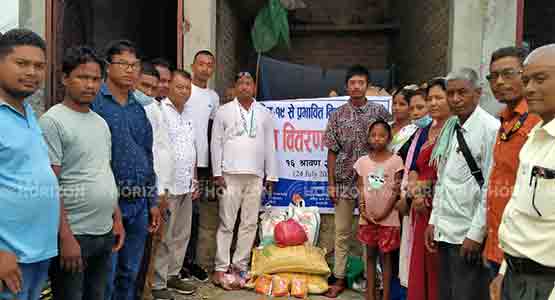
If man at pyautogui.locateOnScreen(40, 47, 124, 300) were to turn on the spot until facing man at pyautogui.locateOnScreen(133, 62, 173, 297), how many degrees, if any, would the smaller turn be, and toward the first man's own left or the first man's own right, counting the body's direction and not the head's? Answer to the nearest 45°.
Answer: approximately 90° to the first man's own left

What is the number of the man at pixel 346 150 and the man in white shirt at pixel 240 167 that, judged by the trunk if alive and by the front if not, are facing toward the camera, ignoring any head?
2

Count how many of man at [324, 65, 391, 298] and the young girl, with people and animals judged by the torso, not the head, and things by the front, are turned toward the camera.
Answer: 2

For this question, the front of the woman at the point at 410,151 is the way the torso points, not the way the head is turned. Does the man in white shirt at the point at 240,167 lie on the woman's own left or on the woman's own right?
on the woman's own right

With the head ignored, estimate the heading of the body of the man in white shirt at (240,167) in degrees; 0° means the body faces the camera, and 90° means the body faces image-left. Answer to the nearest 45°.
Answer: approximately 0°

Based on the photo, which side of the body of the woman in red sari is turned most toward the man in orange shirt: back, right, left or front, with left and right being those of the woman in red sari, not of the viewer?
left
